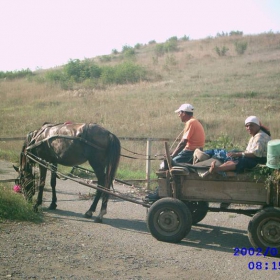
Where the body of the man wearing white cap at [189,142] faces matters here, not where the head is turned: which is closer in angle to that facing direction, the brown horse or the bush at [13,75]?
the brown horse

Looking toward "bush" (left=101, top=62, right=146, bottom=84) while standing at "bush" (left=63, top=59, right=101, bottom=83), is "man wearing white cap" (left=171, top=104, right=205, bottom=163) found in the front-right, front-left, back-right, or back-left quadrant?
front-right

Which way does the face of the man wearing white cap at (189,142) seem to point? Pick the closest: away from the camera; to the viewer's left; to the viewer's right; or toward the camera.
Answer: to the viewer's left

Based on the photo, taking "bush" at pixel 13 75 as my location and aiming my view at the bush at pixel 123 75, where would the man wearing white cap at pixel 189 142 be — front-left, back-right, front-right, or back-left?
front-right

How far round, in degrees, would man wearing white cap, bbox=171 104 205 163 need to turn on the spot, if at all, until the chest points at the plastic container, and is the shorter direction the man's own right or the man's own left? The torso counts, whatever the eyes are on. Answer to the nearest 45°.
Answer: approximately 135° to the man's own left

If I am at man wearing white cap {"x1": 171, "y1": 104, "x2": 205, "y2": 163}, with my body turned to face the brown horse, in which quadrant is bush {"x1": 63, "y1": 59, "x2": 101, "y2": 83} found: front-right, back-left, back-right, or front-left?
front-right

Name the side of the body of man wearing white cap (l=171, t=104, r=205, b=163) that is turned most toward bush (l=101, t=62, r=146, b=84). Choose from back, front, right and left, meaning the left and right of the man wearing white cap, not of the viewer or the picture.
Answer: right

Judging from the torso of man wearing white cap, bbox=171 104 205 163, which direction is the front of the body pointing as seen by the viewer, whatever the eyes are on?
to the viewer's left

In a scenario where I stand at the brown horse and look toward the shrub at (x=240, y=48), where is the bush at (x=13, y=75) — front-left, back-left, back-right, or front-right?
front-left

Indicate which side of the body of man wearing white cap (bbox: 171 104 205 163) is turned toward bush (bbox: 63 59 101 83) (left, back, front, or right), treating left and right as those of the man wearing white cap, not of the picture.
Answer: right
